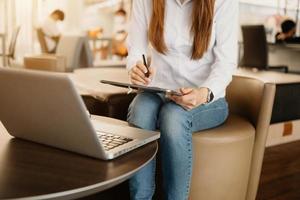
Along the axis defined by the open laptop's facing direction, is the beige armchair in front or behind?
in front

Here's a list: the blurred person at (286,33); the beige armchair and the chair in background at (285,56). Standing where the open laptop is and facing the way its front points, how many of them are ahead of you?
3

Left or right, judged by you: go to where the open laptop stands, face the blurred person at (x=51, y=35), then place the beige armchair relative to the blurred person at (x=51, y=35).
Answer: right

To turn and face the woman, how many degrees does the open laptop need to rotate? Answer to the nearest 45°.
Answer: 0° — it already faces them

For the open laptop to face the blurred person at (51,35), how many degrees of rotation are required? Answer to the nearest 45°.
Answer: approximately 45° to its left

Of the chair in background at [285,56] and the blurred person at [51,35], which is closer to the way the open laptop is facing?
the chair in background

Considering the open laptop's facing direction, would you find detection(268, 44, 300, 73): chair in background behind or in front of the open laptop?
in front
